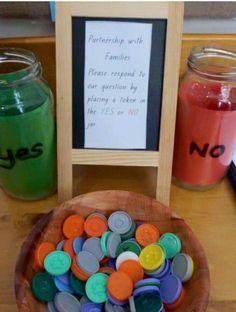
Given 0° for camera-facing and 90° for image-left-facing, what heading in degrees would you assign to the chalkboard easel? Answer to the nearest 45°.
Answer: approximately 0°
